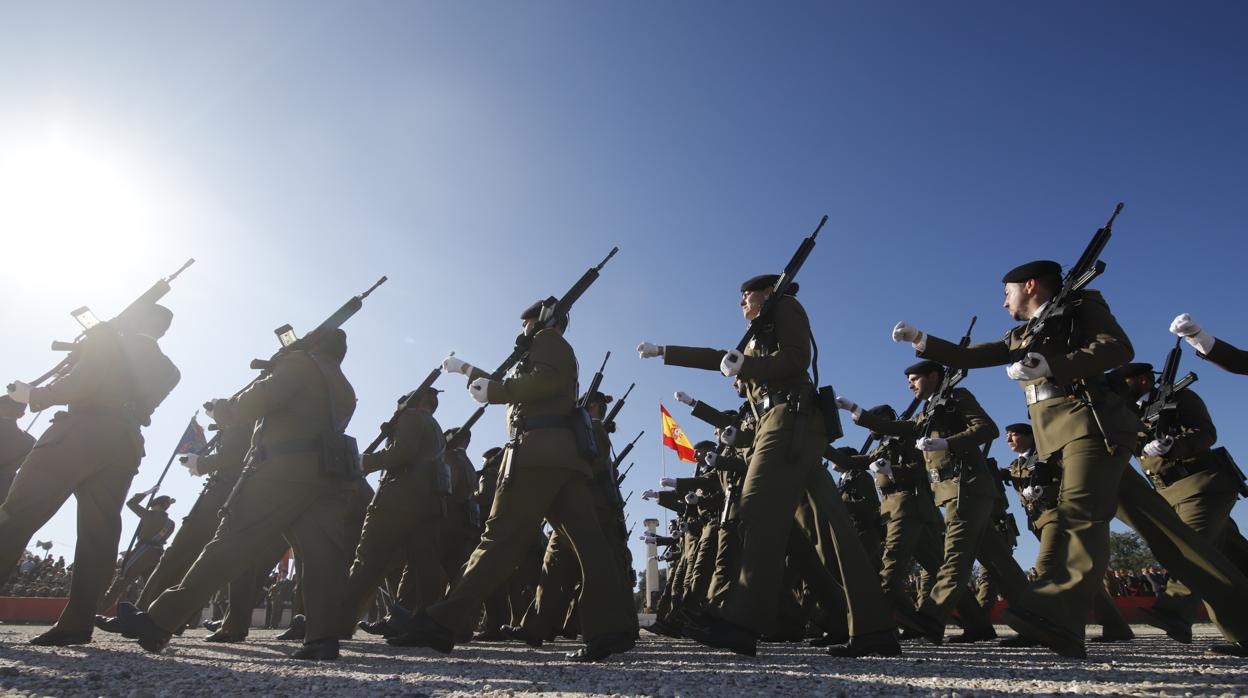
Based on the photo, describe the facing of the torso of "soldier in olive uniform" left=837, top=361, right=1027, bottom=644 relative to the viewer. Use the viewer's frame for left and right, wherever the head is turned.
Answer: facing the viewer and to the left of the viewer

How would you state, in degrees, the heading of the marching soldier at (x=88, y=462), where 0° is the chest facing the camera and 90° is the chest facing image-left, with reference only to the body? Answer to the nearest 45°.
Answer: approximately 135°

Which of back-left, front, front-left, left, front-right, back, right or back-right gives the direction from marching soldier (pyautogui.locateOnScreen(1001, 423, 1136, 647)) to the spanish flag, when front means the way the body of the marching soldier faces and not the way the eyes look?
right

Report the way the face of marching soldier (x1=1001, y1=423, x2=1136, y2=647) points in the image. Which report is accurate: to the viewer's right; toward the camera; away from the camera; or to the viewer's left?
to the viewer's left

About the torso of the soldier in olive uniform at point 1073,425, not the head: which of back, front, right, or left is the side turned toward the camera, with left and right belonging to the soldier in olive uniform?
left

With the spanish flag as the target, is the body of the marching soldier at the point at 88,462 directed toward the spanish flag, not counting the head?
no

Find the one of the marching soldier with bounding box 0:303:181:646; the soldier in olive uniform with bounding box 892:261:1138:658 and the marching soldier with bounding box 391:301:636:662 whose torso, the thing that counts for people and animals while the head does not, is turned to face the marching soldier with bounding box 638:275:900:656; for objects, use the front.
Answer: the soldier in olive uniform

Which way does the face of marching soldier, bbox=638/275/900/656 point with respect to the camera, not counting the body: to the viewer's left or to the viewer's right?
to the viewer's left

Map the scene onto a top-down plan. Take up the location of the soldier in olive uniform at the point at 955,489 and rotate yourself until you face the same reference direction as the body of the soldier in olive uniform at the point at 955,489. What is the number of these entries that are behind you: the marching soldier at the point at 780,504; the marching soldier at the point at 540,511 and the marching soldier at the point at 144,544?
0

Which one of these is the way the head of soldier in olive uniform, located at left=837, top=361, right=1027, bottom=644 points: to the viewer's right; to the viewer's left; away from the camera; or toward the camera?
to the viewer's left

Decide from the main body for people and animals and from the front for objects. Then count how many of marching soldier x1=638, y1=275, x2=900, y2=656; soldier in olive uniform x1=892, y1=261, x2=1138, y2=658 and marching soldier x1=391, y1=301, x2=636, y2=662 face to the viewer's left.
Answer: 3

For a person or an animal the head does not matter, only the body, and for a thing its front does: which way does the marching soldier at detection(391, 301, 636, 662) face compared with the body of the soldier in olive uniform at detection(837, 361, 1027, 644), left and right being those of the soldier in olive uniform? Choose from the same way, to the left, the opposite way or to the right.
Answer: the same way

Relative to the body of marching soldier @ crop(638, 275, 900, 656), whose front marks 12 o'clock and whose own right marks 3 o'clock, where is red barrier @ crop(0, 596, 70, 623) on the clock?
The red barrier is roughly at 1 o'clock from the marching soldier.

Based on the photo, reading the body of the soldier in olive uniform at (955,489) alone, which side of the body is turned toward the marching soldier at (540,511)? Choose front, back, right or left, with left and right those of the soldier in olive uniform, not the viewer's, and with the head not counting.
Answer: front

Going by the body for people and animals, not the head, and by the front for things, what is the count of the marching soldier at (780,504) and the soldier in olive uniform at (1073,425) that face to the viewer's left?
2

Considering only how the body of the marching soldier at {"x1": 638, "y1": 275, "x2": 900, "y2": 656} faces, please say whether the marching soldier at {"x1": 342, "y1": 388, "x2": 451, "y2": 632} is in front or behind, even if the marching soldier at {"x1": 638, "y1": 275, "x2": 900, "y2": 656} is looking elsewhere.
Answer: in front

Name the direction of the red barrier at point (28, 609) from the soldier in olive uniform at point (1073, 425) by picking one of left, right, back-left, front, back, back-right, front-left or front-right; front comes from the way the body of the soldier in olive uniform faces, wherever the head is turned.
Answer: front

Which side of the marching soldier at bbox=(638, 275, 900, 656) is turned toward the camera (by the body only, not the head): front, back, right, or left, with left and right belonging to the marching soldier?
left

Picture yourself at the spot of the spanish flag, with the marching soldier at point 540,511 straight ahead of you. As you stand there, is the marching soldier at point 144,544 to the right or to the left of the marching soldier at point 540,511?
right

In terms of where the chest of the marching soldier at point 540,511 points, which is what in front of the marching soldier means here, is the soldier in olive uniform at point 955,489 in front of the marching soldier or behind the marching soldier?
behind

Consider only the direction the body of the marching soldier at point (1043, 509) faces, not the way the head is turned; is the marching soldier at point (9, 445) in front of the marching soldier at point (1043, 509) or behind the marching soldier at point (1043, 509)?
in front

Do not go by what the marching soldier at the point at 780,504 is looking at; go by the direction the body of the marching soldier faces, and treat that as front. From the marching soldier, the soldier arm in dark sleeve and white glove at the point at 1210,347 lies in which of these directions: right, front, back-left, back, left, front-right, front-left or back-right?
back

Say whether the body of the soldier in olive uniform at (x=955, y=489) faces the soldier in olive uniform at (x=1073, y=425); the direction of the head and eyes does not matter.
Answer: no

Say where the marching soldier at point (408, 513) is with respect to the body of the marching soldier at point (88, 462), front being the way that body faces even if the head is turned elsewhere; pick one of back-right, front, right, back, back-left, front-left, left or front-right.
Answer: back-right
